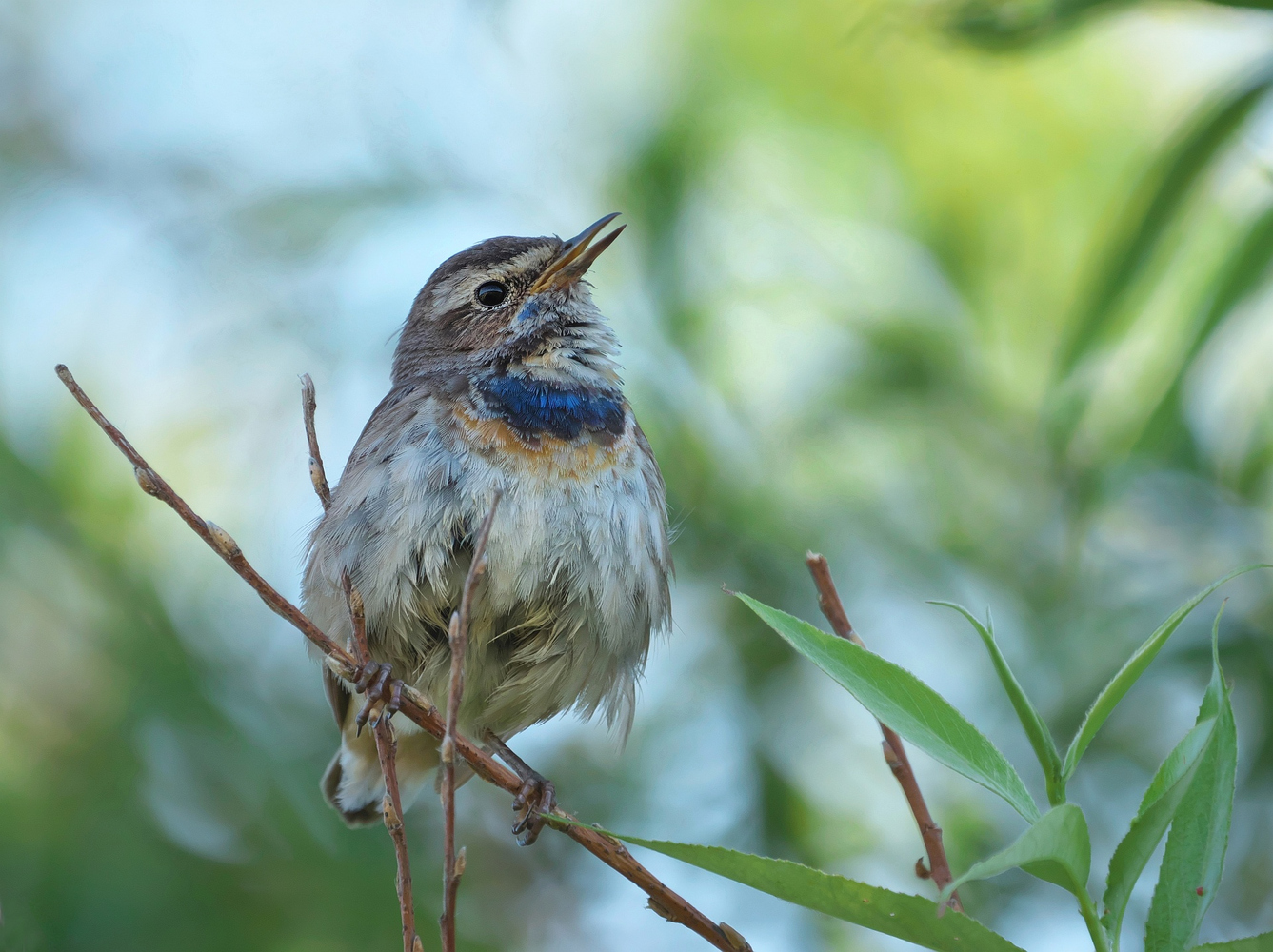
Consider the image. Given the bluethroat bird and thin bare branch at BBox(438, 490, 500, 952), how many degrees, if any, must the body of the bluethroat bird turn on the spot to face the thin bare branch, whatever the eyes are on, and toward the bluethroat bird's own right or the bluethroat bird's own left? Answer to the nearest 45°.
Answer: approximately 45° to the bluethroat bird's own right

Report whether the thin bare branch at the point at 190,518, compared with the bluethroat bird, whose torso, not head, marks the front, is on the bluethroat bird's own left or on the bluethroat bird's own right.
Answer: on the bluethroat bird's own right

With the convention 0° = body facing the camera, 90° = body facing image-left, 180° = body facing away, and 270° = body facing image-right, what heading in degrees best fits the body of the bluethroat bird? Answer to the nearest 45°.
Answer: approximately 315°
